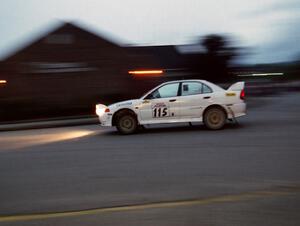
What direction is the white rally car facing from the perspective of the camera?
to the viewer's left

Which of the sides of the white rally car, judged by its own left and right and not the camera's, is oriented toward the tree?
right

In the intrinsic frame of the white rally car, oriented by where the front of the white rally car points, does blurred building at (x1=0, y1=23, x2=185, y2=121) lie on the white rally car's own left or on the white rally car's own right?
on the white rally car's own right
